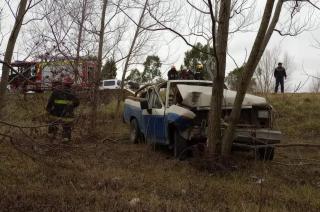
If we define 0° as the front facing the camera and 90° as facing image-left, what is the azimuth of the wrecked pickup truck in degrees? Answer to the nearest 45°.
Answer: approximately 315°

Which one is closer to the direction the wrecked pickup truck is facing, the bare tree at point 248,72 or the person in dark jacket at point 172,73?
the bare tree

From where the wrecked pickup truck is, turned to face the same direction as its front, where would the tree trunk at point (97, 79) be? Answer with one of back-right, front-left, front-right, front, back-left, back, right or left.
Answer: back

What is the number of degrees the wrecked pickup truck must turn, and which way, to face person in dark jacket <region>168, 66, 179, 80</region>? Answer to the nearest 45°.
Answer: approximately 135° to its left

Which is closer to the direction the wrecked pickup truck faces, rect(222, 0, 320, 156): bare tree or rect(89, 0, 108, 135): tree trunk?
the bare tree

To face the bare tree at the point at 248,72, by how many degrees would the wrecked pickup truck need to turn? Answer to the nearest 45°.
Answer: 0° — it already faces it

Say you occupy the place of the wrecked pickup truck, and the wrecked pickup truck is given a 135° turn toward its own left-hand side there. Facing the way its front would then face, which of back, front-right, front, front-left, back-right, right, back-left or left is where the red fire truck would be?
left
